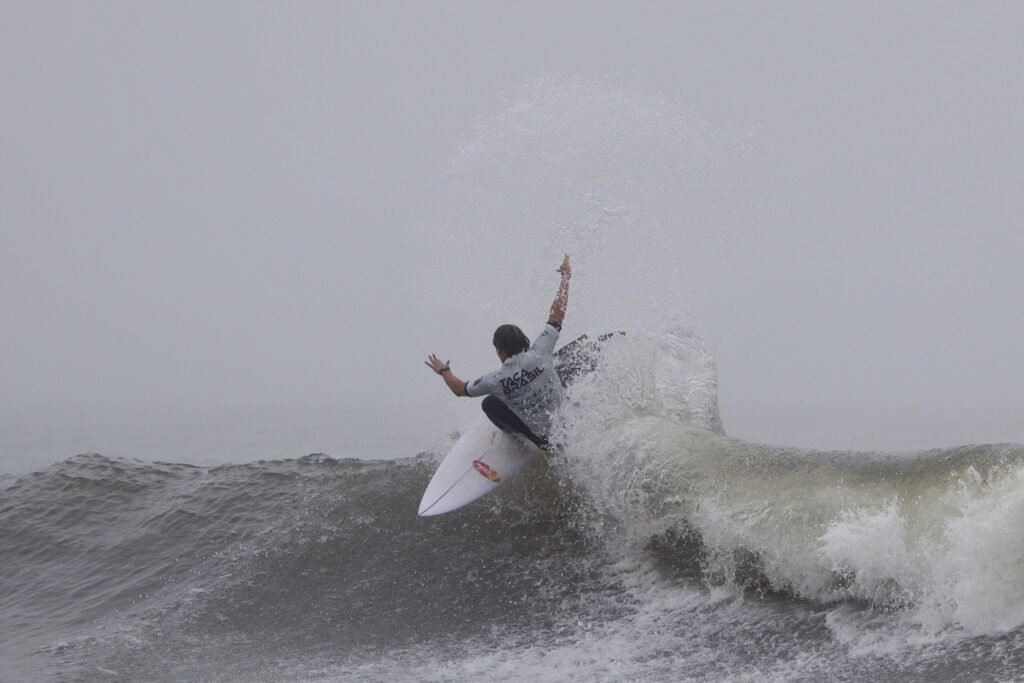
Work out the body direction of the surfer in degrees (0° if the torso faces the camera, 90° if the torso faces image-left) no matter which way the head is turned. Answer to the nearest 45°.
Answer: approximately 135°
